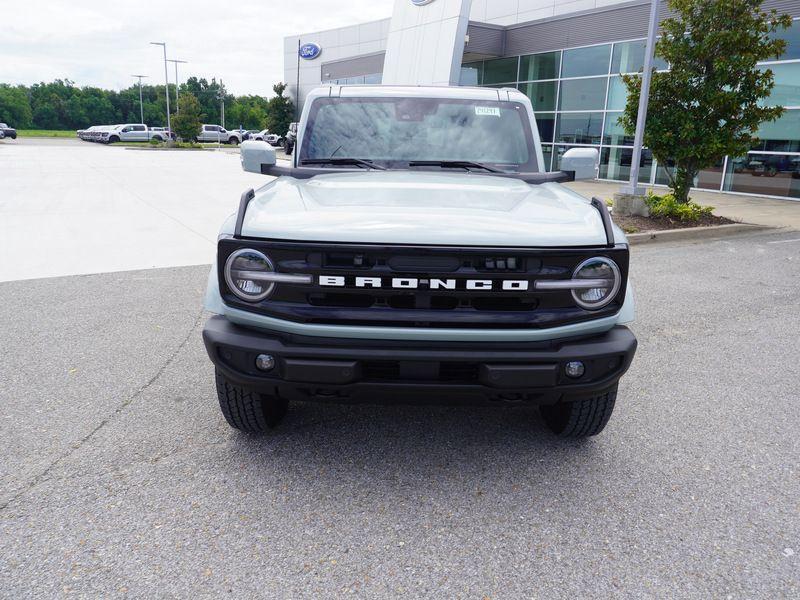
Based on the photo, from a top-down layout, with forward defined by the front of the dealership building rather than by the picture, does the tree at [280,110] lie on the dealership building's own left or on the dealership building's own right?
on the dealership building's own right

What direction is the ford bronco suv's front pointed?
toward the camera

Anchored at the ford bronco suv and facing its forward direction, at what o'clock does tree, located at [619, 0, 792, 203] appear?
The tree is roughly at 7 o'clock from the ford bronco suv.

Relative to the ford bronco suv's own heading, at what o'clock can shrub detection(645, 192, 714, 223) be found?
The shrub is roughly at 7 o'clock from the ford bronco suv.

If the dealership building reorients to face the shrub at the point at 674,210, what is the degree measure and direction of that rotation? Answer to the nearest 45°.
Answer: approximately 45° to its left

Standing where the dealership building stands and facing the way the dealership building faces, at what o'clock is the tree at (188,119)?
The tree is roughly at 3 o'clock from the dealership building.

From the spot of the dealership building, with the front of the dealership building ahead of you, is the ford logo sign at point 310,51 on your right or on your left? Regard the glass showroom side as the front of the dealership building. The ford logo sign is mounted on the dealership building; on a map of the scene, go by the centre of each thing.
on your right

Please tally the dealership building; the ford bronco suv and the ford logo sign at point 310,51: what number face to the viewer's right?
0

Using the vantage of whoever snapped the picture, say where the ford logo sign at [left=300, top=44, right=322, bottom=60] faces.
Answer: facing the viewer and to the left of the viewer

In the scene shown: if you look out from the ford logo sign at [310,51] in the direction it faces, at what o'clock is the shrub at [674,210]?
The shrub is roughly at 10 o'clock from the ford logo sign.

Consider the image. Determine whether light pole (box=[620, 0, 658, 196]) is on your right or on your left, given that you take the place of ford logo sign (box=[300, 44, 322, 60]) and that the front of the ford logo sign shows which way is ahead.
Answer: on your left

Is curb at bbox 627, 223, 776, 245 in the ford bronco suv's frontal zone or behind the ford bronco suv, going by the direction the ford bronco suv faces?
behind

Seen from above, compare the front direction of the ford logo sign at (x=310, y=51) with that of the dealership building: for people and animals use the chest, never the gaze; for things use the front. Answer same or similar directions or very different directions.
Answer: same or similar directions
